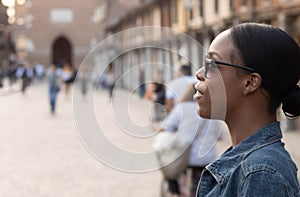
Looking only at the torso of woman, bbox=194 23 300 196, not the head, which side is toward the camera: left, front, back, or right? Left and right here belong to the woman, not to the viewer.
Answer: left

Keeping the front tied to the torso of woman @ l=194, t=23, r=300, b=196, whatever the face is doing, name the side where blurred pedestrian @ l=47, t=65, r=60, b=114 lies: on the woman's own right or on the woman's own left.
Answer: on the woman's own right

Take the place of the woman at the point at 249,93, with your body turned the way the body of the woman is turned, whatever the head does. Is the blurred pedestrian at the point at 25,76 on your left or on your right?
on your right

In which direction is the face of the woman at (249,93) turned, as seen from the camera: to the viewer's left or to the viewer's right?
to the viewer's left

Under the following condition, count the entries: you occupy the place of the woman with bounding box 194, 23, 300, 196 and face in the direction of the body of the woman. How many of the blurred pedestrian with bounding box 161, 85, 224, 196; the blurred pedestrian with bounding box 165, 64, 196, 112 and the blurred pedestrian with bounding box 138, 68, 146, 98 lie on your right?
3

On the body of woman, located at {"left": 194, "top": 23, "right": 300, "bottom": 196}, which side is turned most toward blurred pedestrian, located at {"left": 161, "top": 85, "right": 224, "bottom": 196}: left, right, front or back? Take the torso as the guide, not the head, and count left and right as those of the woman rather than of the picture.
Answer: right

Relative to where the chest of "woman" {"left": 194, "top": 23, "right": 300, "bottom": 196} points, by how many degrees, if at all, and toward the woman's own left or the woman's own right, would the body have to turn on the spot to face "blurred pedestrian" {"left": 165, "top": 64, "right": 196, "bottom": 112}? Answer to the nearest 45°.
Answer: approximately 90° to the woman's own right
